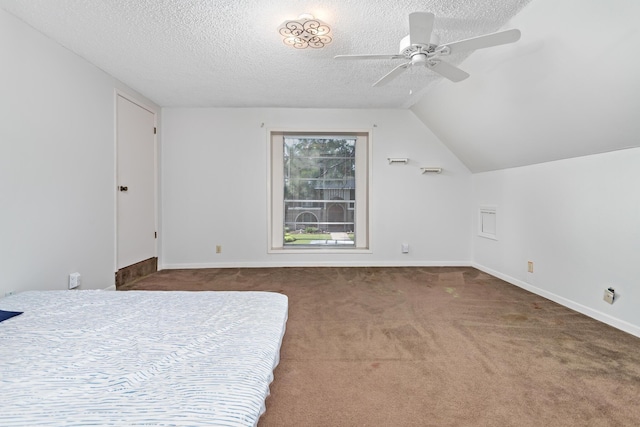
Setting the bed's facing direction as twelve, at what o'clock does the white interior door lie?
The white interior door is roughly at 9 o'clock from the bed.

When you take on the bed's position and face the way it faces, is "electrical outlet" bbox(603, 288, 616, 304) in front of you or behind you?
in front

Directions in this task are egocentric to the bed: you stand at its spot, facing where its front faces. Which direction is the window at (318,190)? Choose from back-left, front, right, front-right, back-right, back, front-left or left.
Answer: front-left

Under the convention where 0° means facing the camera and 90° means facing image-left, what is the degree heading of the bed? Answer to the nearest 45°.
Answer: approximately 270°
